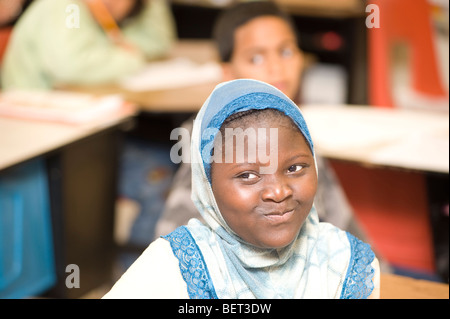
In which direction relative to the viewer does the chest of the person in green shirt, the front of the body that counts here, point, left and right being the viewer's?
facing the viewer and to the right of the viewer

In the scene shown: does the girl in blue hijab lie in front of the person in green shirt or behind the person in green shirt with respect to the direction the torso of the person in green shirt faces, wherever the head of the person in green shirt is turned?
in front

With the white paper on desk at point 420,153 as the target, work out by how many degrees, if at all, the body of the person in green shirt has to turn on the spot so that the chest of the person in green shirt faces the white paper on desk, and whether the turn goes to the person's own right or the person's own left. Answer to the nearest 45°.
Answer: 0° — they already face it

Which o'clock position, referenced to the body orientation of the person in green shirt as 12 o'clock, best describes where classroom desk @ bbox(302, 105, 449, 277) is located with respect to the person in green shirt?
The classroom desk is roughly at 12 o'clock from the person in green shirt.

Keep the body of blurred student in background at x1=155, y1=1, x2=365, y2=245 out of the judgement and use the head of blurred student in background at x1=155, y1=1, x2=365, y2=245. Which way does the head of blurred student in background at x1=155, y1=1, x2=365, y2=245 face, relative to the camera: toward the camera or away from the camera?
toward the camera
